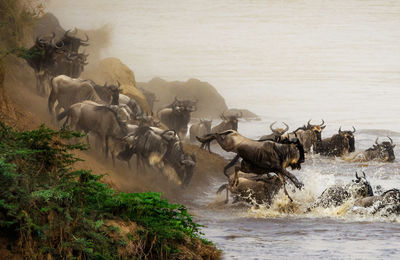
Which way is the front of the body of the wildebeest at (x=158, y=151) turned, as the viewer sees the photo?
to the viewer's right

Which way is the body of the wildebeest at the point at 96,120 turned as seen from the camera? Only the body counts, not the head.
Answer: to the viewer's right

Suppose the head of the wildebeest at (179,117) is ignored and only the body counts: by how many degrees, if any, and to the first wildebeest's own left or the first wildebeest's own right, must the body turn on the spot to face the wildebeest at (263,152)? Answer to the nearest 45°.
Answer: approximately 45° to the first wildebeest's own right

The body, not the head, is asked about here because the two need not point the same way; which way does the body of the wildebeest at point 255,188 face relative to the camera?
to the viewer's right
